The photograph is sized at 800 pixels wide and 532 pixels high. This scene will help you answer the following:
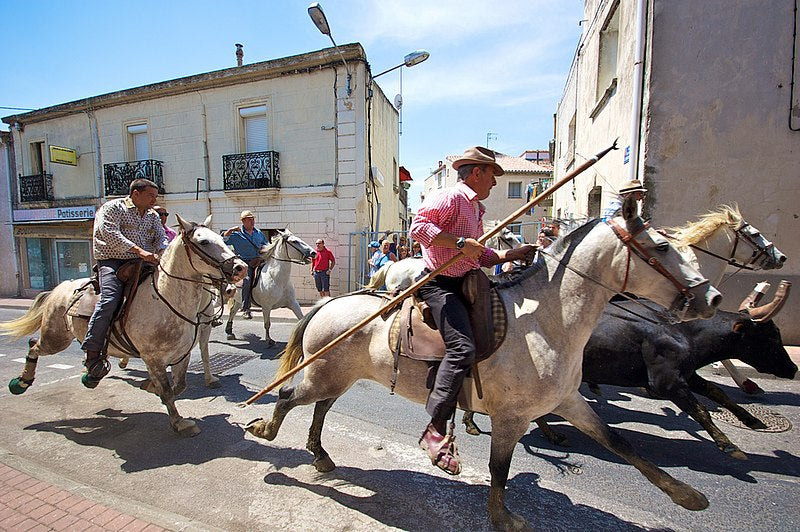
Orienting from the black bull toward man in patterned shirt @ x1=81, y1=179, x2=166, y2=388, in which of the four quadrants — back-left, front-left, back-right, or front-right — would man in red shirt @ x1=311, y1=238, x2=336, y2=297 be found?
front-right

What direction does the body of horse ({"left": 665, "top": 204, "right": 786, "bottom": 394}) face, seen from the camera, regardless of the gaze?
to the viewer's right

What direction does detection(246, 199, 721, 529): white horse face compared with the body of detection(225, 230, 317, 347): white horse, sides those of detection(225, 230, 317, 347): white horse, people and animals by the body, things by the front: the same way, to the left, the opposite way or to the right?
the same way

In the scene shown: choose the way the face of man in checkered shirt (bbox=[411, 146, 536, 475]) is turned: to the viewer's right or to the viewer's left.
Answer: to the viewer's right

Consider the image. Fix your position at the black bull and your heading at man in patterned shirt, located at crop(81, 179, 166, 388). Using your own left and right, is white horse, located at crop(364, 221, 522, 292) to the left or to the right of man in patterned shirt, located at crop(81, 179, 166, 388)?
right

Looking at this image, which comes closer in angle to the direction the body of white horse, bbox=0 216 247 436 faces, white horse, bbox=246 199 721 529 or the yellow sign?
the white horse

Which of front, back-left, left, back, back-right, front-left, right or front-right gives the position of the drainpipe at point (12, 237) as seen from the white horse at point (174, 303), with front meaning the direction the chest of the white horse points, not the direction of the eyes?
back-left

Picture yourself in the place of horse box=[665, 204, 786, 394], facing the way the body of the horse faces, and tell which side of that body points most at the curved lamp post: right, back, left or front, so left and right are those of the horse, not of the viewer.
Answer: back

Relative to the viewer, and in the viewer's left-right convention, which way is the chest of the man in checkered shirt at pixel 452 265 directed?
facing to the right of the viewer

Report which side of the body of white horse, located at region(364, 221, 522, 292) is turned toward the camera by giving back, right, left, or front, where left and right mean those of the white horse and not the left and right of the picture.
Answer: right

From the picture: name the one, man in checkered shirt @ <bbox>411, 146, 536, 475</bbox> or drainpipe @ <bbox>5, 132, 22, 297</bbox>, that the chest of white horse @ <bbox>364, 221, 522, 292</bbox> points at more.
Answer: the man in checkered shirt

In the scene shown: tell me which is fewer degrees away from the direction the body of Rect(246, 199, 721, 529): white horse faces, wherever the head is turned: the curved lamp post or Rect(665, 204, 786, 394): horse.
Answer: the horse

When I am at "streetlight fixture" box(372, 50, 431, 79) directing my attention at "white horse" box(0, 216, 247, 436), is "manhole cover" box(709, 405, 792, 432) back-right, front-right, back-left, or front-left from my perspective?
front-left

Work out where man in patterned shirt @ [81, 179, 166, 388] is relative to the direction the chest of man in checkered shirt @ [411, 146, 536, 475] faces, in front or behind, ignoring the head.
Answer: behind

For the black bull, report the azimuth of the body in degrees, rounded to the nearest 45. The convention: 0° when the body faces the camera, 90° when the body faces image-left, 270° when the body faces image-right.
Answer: approximately 270°

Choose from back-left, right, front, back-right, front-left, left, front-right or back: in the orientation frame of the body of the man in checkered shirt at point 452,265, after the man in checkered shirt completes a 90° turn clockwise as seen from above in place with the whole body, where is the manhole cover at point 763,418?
back-left

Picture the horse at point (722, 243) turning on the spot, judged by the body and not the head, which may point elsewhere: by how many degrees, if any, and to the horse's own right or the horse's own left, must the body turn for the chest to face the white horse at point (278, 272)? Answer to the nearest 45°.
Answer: approximately 180°

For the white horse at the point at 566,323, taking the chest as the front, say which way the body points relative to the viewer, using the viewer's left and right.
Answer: facing to the right of the viewer

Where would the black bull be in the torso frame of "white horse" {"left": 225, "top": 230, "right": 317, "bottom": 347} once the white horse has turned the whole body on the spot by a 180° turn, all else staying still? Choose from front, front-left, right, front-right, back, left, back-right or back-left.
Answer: back
